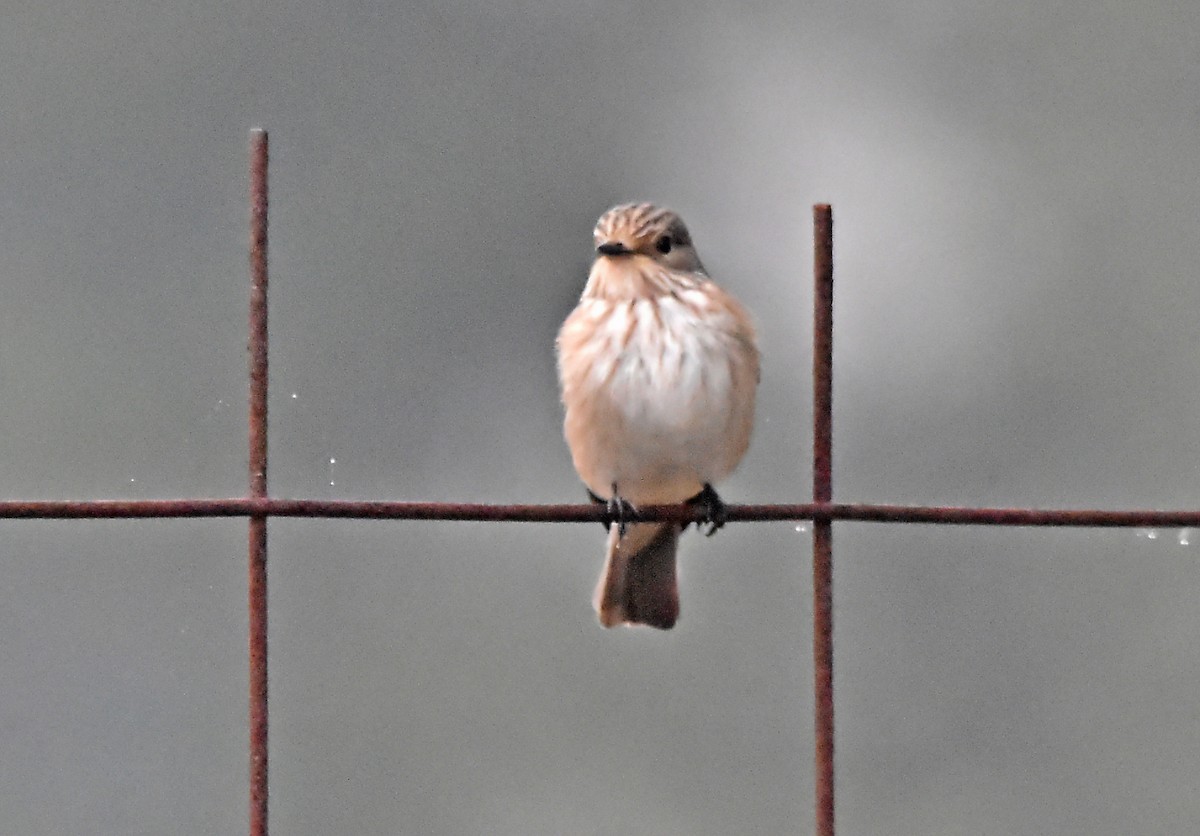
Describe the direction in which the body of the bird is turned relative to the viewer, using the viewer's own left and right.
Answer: facing the viewer
